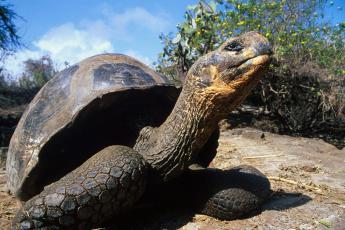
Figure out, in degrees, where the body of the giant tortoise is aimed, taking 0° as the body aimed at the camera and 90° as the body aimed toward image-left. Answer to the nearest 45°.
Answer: approximately 315°
